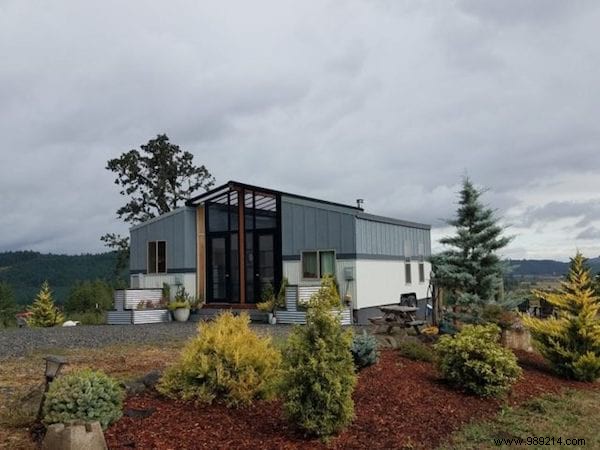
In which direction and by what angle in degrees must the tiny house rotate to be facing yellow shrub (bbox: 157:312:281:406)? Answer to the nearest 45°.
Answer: approximately 45° to its left

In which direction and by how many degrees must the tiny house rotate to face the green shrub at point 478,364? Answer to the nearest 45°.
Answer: approximately 45° to its left

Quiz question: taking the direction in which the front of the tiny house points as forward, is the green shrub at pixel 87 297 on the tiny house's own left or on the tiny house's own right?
on the tiny house's own right

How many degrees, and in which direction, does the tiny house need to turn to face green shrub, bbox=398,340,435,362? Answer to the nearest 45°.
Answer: approximately 45° to its left

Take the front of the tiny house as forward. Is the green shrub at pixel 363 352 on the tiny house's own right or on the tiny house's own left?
on the tiny house's own left

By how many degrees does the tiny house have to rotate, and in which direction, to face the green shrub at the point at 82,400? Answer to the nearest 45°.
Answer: approximately 45° to its left

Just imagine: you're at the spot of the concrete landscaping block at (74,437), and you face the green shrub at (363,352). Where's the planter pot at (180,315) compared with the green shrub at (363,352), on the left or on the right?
left

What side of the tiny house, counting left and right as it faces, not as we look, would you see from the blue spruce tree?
left

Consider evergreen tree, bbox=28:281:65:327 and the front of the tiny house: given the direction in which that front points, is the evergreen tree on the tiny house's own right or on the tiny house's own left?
on the tiny house's own right

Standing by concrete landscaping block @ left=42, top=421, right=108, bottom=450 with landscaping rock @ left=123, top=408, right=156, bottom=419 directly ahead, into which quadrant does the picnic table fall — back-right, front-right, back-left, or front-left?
front-right

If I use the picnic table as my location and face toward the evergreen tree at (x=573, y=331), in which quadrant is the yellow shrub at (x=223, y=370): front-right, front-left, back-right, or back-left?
front-right
